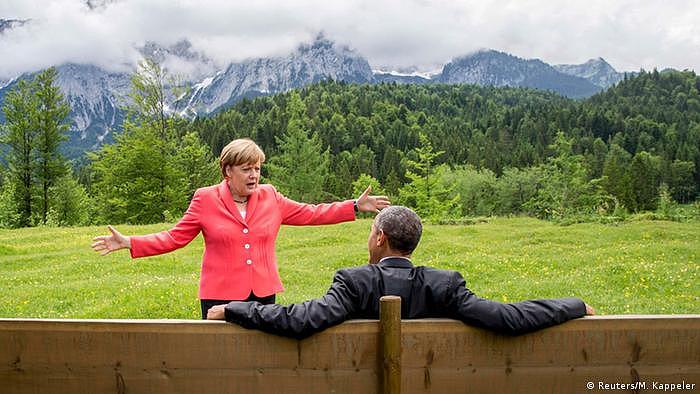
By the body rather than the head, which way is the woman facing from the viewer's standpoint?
toward the camera

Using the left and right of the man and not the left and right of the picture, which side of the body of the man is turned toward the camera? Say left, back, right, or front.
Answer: back

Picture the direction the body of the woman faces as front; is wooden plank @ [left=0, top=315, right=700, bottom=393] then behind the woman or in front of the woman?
in front

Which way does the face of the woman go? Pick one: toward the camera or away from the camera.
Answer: toward the camera

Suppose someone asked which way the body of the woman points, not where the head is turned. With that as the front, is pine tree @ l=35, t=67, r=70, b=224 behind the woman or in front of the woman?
behind

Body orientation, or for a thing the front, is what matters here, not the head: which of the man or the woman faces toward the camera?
the woman

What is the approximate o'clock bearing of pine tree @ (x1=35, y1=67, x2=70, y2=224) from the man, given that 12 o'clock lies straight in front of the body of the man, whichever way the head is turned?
The pine tree is roughly at 11 o'clock from the man.

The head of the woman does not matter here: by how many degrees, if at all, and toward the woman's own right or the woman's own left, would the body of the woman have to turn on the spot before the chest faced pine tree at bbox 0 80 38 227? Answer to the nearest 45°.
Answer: approximately 180°

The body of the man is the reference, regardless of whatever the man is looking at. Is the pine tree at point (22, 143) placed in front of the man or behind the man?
in front

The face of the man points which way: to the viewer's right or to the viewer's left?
to the viewer's left

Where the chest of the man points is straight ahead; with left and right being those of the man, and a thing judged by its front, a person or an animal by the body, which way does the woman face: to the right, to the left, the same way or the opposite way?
the opposite way

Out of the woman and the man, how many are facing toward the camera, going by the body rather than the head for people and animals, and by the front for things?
1
